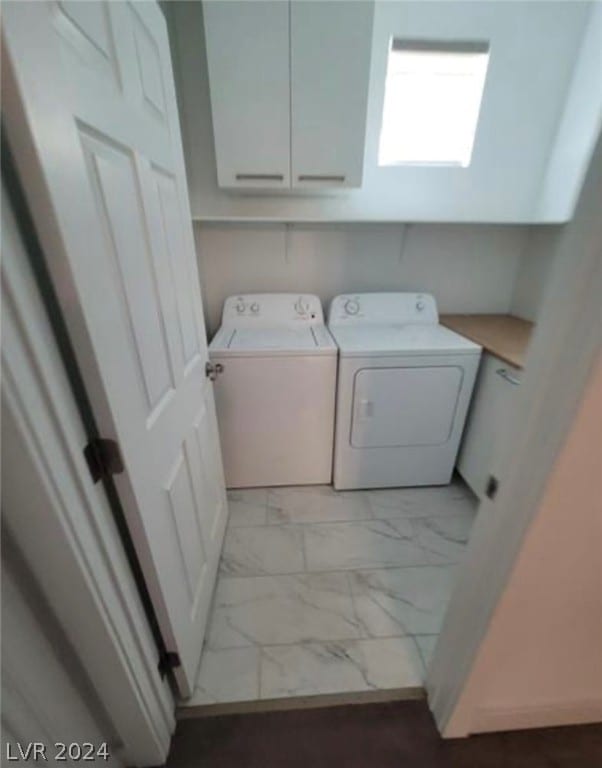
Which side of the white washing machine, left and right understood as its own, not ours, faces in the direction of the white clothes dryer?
left

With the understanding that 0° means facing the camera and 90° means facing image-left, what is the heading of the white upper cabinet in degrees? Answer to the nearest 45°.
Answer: approximately 0°

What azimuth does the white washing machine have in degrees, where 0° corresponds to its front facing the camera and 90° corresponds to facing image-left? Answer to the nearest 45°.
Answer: approximately 0°

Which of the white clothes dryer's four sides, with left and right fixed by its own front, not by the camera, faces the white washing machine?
right

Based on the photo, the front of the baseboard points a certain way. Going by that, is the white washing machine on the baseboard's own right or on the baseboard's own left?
on the baseboard's own right

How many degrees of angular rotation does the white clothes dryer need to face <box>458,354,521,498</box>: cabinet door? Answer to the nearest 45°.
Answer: approximately 90° to its left
